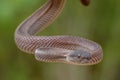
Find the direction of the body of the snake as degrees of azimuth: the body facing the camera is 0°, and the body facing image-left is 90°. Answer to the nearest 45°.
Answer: approximately 270°
